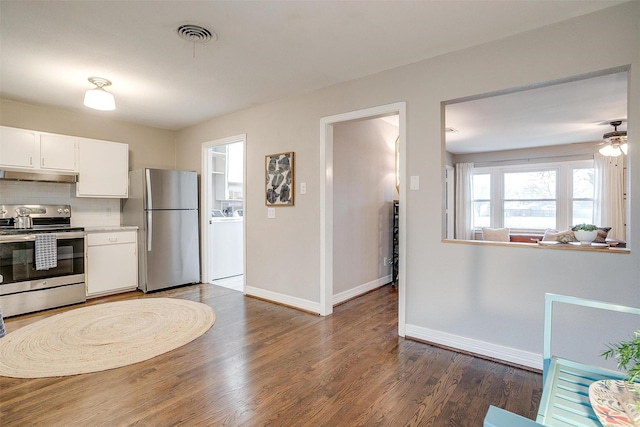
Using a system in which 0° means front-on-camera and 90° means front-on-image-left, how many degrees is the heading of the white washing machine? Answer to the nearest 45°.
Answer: approximately 315°

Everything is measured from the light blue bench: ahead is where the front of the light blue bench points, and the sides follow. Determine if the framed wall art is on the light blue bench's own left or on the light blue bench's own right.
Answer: on the light blue bench's own right

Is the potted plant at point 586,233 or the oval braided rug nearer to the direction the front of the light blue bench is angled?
the oval braided rug

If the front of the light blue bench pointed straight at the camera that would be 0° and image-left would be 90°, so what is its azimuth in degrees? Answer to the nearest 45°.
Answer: approximately 45°

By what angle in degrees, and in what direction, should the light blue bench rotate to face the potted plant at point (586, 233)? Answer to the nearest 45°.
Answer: approximately 135° to its right

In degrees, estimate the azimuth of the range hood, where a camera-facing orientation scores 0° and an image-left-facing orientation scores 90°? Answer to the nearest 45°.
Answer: approximately 0°

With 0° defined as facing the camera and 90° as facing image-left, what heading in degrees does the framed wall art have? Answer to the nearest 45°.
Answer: approximately 45°
